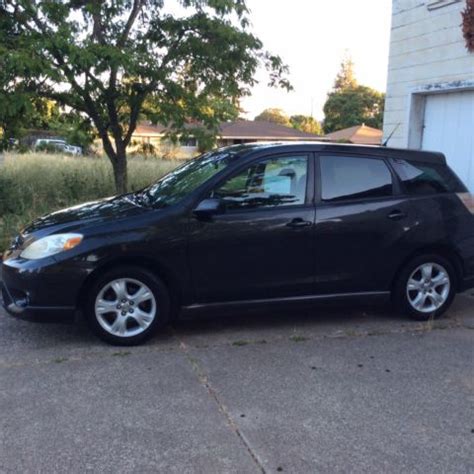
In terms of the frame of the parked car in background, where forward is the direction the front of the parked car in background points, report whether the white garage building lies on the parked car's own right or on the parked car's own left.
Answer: on the parked car's own right

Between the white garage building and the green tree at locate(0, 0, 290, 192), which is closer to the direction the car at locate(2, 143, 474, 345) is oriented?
the green tree

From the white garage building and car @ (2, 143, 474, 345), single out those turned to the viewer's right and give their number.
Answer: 0

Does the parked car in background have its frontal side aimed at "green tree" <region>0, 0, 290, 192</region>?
no

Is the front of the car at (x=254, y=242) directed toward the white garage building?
no

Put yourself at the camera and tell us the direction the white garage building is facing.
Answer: facing the viewer and to the left of the viewer

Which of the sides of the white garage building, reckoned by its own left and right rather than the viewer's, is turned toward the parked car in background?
right

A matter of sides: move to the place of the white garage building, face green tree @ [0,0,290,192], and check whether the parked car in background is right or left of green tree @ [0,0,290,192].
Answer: right

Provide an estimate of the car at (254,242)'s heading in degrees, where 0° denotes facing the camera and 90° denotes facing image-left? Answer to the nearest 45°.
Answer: approximately 90°

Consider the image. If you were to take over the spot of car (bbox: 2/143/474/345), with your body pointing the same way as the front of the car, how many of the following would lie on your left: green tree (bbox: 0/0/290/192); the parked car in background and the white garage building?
0

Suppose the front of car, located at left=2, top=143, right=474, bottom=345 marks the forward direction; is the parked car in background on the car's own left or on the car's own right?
on the car's own right

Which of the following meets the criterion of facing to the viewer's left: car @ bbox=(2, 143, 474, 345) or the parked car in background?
the car
